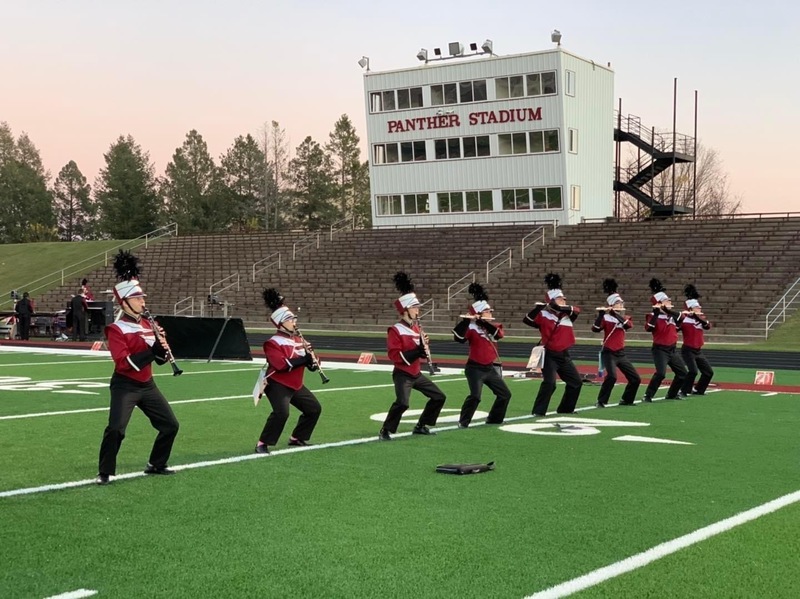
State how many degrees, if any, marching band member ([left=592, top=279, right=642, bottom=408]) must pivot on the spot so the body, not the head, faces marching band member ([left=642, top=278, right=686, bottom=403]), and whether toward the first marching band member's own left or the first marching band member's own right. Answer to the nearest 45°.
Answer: approximately 90° to the first marching band member's own left

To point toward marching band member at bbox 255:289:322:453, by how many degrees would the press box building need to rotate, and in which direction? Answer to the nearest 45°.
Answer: approximately 45° to its left

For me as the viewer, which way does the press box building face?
facing the viewer and to the left of the viewer

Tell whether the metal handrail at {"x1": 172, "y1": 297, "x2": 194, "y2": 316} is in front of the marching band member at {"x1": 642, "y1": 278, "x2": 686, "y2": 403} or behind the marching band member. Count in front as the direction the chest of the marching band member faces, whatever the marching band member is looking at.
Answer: behind

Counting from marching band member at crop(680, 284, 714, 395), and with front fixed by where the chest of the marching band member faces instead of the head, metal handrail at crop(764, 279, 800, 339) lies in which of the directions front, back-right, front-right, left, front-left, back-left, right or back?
back-left
